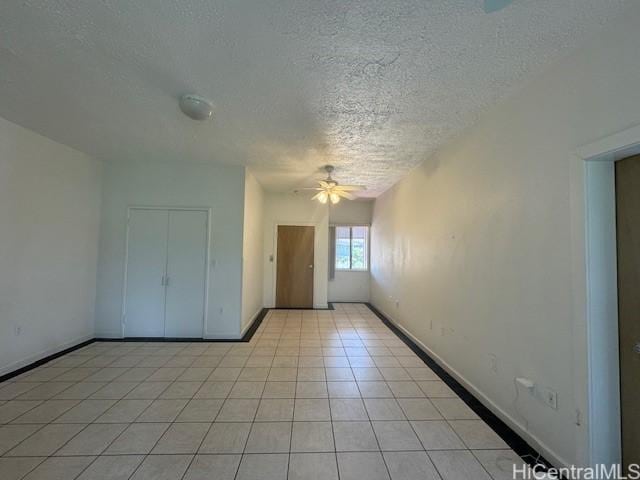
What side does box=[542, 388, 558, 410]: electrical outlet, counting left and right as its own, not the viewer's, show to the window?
right

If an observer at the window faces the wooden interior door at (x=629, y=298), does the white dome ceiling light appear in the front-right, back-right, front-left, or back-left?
front-right

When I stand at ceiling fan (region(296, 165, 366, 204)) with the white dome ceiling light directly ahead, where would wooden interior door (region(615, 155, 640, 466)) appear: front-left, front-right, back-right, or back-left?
front-left

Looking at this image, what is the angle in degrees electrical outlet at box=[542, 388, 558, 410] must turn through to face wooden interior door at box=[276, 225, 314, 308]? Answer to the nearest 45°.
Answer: approximately 90° to its right

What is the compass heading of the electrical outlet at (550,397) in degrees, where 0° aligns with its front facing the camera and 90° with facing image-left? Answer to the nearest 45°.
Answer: approximately 45°

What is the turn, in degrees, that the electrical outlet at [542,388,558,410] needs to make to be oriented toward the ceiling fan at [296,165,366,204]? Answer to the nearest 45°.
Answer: approximately 45° to its right

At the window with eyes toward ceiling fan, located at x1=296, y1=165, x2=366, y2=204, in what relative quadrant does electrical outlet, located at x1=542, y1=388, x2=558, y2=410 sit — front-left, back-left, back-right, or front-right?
front-left

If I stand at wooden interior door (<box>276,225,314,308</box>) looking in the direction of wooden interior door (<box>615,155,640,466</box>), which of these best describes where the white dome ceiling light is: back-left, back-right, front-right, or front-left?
front-right

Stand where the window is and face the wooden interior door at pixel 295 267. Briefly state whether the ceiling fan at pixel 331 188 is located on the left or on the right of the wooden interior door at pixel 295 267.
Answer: left

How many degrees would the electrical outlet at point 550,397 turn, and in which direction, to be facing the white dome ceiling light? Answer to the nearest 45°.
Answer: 0° — it already faces it
